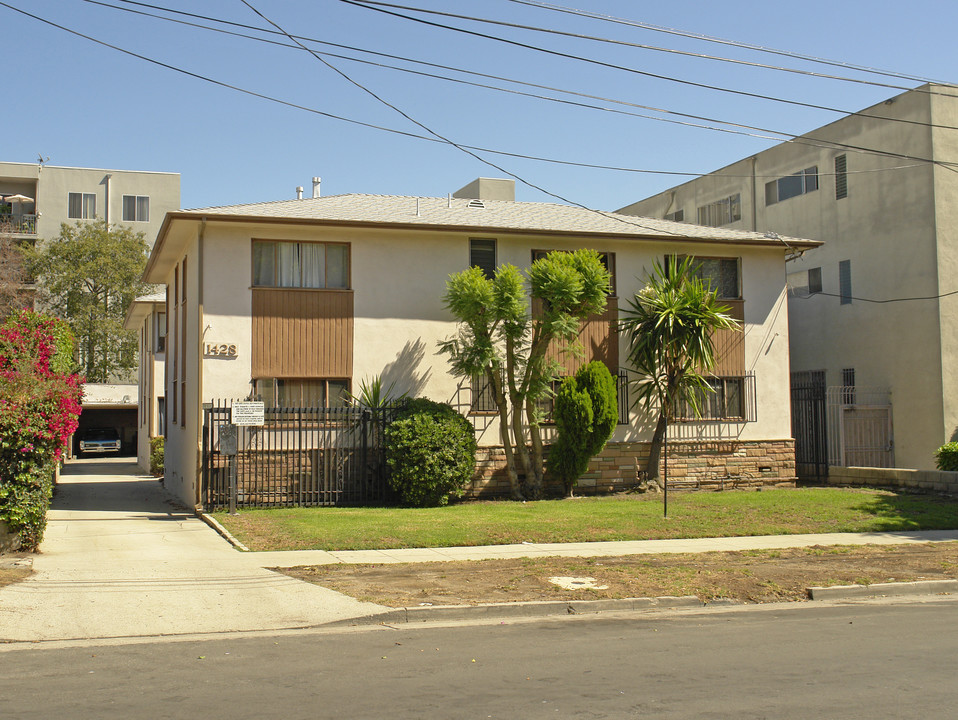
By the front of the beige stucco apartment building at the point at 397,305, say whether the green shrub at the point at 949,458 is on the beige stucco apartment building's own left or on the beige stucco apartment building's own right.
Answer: on the beige stucco apartment building's own left

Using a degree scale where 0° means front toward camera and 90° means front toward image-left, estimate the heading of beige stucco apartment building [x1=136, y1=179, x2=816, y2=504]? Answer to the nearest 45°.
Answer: approximately 0°

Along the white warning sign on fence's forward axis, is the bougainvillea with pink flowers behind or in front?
in front

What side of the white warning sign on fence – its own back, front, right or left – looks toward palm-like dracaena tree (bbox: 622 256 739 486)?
left

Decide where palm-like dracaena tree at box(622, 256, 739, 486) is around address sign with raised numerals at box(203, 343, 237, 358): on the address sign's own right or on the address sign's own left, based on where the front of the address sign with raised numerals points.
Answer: on the address sign's own left

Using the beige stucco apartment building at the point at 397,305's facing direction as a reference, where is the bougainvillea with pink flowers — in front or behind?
in front

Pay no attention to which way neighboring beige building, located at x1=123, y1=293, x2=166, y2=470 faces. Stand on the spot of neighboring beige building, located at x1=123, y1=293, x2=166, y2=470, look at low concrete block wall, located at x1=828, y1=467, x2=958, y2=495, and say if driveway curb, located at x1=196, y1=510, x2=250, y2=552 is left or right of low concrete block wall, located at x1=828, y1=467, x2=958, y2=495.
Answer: right

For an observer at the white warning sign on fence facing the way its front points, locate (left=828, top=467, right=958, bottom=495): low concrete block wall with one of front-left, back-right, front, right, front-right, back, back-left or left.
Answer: left

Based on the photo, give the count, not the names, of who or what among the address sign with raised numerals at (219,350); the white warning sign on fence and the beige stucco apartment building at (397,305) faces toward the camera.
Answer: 3

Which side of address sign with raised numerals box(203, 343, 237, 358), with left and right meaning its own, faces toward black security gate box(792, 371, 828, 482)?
left
